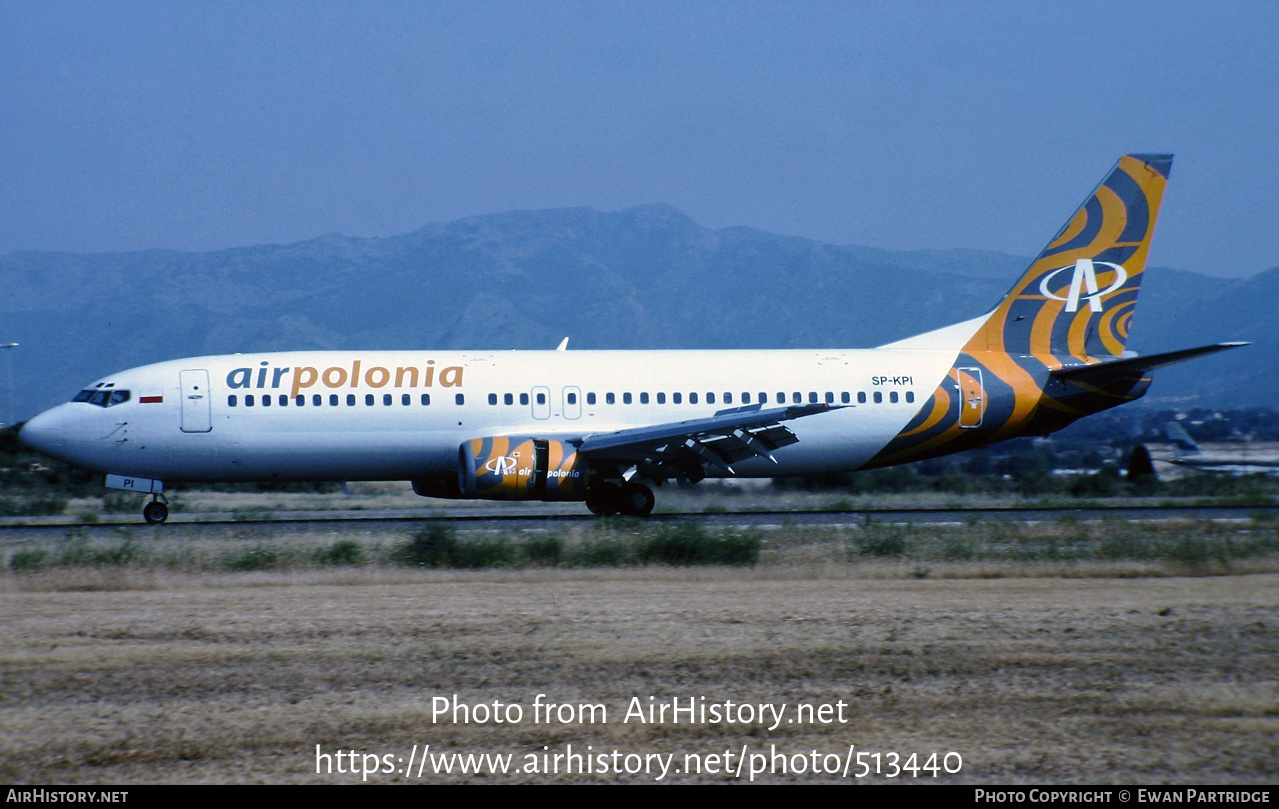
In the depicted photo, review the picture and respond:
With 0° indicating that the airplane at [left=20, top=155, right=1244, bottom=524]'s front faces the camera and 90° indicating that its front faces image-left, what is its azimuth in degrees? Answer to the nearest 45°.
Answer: approximately 90°
